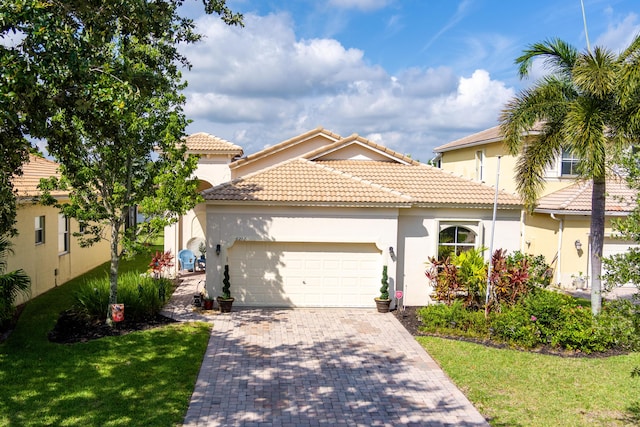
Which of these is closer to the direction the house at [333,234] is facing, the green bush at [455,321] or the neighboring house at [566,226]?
the green bush

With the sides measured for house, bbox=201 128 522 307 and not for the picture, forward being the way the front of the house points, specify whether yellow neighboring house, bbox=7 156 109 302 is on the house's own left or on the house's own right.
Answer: on the house's own right

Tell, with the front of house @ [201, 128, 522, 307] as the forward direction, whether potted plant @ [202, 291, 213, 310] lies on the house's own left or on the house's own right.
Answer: on the house's own right

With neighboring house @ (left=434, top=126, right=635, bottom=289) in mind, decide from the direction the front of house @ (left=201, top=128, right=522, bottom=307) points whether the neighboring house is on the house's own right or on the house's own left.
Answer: on the house's own left

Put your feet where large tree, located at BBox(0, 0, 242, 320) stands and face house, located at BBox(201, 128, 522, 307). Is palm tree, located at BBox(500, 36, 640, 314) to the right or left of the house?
right

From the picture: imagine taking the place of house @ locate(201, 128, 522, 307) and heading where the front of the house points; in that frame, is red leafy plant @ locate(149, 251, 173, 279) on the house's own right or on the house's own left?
on the house's own right

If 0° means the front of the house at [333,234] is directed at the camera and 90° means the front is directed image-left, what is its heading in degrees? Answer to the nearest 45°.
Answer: approximately 0°
